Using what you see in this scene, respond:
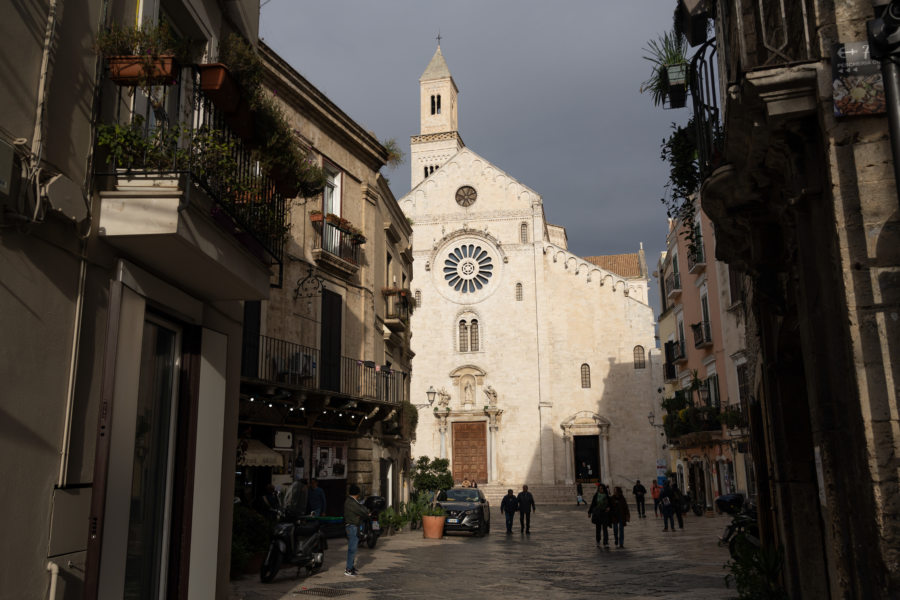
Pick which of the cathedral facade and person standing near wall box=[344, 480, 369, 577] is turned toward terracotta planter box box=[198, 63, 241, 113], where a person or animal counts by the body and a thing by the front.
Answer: the cathedral facade

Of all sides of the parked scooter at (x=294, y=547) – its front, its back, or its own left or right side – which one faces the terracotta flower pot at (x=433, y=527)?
back

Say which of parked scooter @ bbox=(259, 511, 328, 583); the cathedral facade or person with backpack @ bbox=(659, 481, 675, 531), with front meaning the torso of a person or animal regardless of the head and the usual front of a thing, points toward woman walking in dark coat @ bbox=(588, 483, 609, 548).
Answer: the cathedral facade

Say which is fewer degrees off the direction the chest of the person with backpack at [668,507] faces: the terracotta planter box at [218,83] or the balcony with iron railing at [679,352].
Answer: the balcony with iron railing

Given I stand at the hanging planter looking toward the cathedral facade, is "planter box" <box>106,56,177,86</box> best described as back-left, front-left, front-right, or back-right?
back-left

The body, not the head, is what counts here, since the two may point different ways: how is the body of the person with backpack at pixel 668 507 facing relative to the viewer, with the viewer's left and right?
facing away from the viewer

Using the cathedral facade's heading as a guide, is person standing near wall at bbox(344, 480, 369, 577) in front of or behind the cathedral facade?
in front

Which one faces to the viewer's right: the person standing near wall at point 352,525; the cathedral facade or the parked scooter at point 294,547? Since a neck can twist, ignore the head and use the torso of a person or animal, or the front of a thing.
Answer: the person standing near wall

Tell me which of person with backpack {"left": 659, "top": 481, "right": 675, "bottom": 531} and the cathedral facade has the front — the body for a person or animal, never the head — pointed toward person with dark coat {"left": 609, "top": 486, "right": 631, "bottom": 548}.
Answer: the cathedral facade

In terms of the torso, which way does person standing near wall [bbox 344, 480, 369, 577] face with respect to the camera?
to the viewer's right

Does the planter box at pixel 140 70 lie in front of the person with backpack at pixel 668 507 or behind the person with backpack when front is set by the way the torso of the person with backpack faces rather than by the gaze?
behind

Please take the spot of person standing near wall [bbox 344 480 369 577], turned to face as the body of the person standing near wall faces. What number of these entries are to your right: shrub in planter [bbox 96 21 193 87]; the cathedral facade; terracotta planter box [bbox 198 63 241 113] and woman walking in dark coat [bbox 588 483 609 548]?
2

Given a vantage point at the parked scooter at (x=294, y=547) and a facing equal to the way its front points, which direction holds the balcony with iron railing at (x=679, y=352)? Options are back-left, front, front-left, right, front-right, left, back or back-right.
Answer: back

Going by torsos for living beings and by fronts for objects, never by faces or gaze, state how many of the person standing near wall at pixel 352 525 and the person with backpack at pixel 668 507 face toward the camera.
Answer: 0

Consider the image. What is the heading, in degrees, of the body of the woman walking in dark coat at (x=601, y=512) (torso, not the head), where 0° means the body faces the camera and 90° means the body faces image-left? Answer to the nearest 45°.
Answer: approximately 0°

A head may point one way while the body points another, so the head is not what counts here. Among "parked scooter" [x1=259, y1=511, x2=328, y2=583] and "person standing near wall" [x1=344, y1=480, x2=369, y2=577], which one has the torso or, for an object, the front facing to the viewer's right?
the person standing near wall
